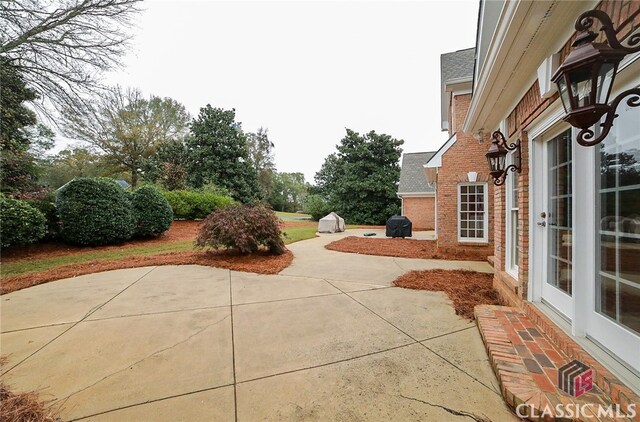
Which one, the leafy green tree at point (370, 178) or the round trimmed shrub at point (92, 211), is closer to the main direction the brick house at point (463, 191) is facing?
the round trimmed shrub
